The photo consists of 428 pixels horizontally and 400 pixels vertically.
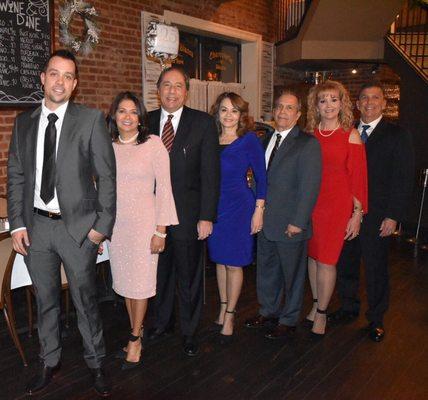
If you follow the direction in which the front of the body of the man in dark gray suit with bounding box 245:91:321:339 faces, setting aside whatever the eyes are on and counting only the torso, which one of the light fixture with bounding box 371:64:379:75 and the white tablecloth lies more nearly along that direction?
the white tablecloth

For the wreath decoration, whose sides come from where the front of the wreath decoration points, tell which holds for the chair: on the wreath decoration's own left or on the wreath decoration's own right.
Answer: on the wreath decoration's own right

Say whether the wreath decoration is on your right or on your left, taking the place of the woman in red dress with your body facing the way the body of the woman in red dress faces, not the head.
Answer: on your right

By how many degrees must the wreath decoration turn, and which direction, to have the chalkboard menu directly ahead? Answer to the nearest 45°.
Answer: approximately 90° to its right
